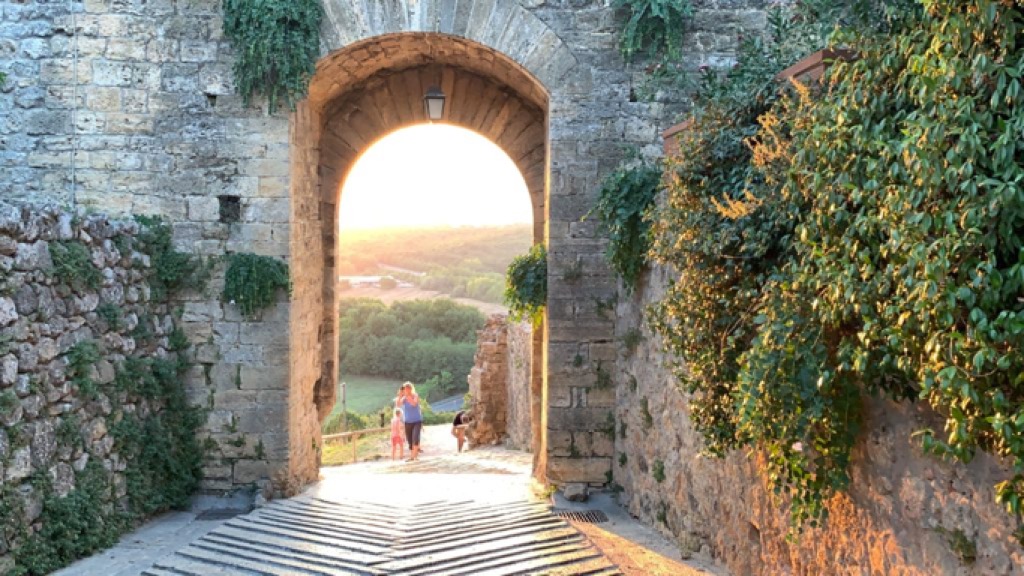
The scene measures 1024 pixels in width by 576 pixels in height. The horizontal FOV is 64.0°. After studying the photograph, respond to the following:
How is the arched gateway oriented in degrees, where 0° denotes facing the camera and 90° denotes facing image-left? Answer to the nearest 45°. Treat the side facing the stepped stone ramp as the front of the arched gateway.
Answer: approximately 0°

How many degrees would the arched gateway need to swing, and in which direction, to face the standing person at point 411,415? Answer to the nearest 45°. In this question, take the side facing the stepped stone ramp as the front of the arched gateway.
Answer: approximately 180°

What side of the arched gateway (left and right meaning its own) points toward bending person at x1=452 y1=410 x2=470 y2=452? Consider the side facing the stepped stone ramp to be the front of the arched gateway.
back

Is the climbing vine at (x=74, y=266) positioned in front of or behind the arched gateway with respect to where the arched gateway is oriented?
in front
